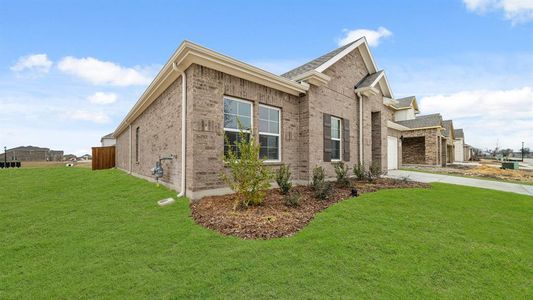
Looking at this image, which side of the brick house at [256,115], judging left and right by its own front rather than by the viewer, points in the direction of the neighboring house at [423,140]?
left

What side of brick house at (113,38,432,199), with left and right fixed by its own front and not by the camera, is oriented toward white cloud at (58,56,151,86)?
back

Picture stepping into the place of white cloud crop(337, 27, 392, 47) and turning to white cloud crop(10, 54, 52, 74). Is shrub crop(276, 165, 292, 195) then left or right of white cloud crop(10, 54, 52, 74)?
left

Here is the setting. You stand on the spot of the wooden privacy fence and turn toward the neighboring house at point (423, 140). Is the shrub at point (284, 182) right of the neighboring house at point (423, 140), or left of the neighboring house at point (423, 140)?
right

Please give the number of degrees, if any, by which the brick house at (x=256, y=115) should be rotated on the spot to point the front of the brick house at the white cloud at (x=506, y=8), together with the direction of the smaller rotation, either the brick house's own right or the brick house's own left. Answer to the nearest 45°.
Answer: approximately 45° to the brick house's own left

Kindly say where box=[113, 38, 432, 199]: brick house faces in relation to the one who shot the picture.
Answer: facing the viewer and to the right of the viewer

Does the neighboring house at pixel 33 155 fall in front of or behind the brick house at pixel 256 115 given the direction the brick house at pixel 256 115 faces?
behind

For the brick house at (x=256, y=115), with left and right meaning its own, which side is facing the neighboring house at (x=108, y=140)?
back
